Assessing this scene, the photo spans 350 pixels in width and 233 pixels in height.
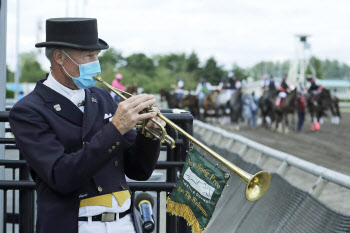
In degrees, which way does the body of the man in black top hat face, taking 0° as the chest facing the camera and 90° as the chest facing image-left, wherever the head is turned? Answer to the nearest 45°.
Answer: approximately 315°

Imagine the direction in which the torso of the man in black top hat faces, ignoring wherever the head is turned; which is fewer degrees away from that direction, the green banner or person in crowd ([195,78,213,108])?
the green banner

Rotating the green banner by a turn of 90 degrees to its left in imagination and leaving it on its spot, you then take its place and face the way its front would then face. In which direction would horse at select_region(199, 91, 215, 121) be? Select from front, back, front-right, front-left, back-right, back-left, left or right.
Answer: left

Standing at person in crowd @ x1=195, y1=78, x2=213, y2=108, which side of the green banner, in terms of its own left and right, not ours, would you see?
back

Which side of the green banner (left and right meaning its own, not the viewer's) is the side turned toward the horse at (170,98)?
back

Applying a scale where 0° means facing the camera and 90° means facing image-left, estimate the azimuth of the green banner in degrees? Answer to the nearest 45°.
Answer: approximately 0°

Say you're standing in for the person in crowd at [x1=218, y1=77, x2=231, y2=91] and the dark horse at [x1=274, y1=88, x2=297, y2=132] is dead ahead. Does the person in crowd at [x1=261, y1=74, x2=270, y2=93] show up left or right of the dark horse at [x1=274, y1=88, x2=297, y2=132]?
left
